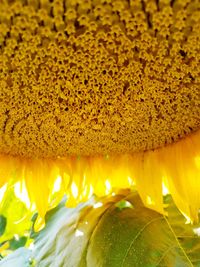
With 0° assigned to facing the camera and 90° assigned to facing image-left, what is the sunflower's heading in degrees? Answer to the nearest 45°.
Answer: approximately 0°
